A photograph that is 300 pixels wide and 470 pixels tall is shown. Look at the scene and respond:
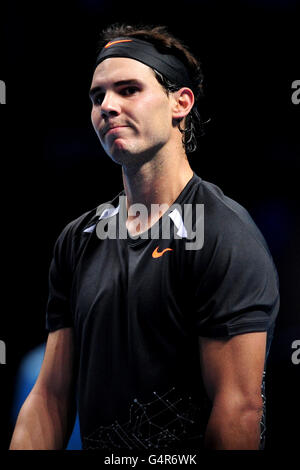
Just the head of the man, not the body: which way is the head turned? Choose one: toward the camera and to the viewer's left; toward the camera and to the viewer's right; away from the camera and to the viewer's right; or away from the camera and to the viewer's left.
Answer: toward the camera and to the viewer's left
